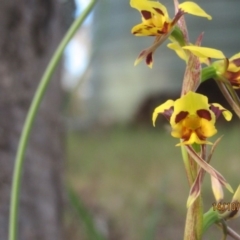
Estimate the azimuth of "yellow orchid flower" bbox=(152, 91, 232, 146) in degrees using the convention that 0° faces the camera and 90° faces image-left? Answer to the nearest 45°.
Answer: approximately 0°

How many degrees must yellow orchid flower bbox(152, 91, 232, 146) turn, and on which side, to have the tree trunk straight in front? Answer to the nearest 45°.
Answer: approximately 135° to its right
